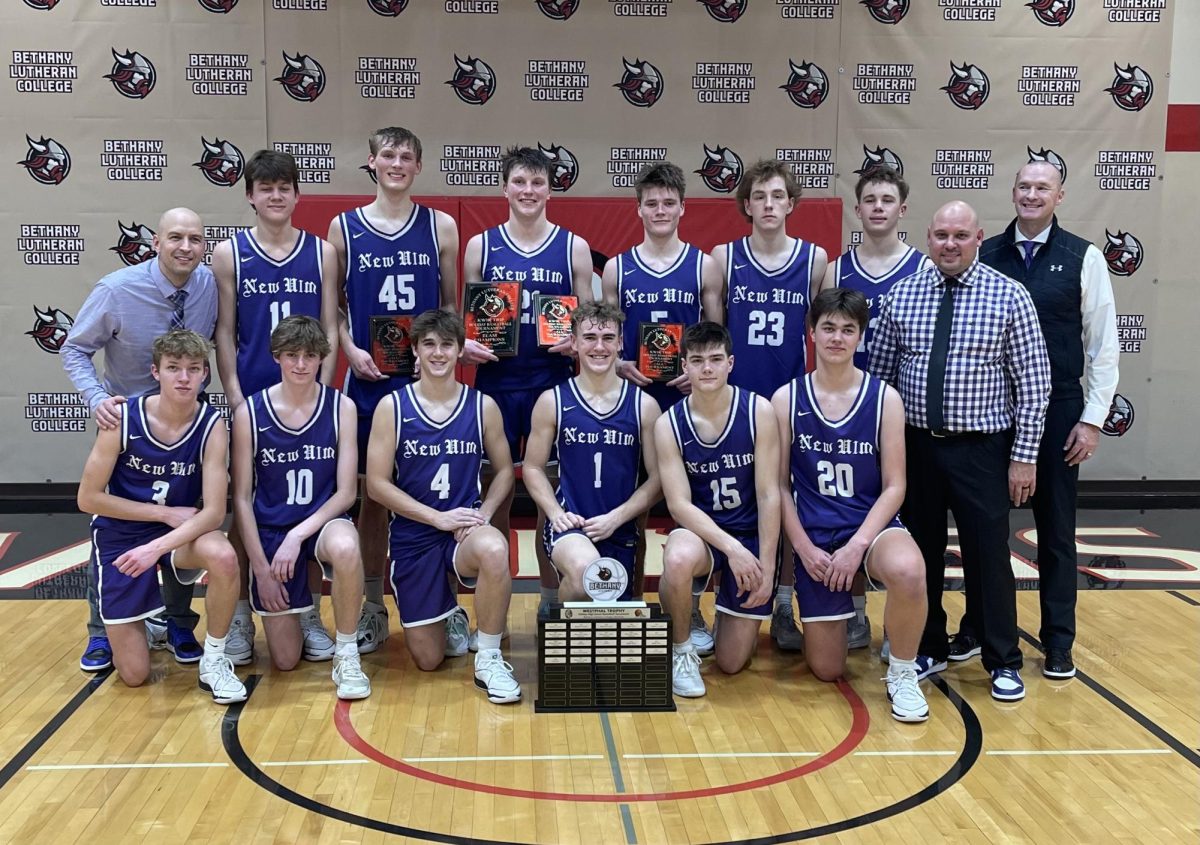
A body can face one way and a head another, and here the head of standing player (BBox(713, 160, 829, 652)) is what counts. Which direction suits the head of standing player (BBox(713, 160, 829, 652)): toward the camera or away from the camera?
toward the camera

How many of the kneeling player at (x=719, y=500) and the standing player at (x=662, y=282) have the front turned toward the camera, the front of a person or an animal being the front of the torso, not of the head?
2

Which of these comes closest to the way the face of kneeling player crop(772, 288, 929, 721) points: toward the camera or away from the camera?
toward the camera

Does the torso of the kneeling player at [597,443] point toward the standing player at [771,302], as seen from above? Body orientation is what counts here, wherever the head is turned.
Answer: no

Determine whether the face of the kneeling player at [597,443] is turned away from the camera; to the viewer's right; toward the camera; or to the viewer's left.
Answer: toward the camera

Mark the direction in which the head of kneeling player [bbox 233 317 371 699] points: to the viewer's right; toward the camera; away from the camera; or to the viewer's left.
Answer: toward the camera

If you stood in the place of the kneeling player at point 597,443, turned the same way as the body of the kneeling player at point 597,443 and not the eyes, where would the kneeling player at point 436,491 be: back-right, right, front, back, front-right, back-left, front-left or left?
right

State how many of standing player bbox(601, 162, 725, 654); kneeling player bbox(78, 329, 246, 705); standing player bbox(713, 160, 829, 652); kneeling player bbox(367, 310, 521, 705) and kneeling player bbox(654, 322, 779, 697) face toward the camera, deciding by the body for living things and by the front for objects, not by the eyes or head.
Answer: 5

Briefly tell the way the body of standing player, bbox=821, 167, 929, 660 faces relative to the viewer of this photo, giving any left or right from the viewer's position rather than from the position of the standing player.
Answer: facing the viewer

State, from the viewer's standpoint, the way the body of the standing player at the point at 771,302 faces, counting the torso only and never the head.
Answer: toward the camera

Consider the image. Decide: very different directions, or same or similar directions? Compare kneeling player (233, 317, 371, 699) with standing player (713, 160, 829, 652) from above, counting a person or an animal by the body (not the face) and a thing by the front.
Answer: same or similar directions

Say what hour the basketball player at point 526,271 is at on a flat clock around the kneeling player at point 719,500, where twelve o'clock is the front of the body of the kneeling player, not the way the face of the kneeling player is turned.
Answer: The basketball player is roughly at 4 o'clock from the kneeling player.

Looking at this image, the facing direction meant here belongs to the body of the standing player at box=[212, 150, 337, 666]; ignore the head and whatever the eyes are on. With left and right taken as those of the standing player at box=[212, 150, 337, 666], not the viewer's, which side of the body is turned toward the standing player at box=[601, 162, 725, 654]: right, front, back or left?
left

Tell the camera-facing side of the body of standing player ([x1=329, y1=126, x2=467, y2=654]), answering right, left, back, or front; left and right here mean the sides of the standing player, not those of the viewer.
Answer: front

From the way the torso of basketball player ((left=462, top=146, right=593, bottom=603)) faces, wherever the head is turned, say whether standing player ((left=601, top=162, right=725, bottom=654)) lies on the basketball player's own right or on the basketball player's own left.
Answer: on the basketball player's own left

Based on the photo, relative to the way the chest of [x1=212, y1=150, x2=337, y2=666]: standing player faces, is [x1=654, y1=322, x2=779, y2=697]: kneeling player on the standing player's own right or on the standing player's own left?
on the standing player's own left

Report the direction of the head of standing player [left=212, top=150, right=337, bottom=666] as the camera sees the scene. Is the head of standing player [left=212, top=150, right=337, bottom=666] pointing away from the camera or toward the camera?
toward the camera

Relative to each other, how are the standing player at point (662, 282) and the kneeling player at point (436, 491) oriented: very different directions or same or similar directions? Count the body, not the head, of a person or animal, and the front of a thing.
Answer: same or similar directions

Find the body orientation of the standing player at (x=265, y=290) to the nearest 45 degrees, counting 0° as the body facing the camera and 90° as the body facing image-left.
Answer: approximately 0°

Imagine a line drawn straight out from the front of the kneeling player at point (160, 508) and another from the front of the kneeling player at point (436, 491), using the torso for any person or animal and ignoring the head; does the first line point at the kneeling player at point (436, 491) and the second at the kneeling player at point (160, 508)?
no
